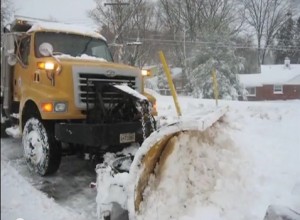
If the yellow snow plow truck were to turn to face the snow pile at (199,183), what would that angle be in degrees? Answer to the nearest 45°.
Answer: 0° — it already faces it

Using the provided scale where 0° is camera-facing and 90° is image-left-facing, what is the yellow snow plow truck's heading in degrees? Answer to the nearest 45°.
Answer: approximately 315°
